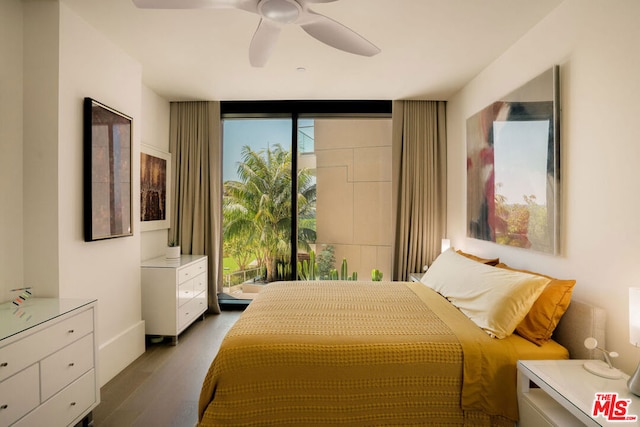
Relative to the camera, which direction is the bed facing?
to the viewer's left

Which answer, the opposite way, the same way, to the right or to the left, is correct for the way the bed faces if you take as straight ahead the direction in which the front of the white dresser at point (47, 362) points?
the opposite way

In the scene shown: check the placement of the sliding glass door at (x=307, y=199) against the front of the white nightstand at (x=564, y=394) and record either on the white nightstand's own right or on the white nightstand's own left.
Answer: on the white nightstand's own right

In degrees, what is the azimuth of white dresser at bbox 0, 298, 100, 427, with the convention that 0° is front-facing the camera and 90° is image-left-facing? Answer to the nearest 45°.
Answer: approximately 315°

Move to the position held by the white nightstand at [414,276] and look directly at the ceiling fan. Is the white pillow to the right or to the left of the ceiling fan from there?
left

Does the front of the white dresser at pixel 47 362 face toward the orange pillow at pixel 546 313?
yes

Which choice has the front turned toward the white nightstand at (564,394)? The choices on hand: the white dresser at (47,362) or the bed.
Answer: the white dresser

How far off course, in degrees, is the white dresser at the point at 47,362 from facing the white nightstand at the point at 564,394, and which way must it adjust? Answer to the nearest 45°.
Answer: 0° — it already faces it

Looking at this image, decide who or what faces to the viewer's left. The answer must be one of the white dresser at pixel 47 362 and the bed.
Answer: the bed

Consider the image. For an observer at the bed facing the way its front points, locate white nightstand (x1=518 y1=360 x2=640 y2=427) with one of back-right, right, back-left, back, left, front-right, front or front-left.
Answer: back

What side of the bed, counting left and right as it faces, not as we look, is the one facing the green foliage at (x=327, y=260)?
right

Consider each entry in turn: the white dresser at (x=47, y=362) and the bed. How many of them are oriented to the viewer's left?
1

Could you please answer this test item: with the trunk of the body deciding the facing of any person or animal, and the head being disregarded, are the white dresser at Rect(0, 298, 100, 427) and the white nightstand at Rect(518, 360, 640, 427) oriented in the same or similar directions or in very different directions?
very different directions

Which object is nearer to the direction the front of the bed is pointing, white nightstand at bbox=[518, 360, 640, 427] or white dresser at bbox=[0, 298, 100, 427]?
the white dresser
